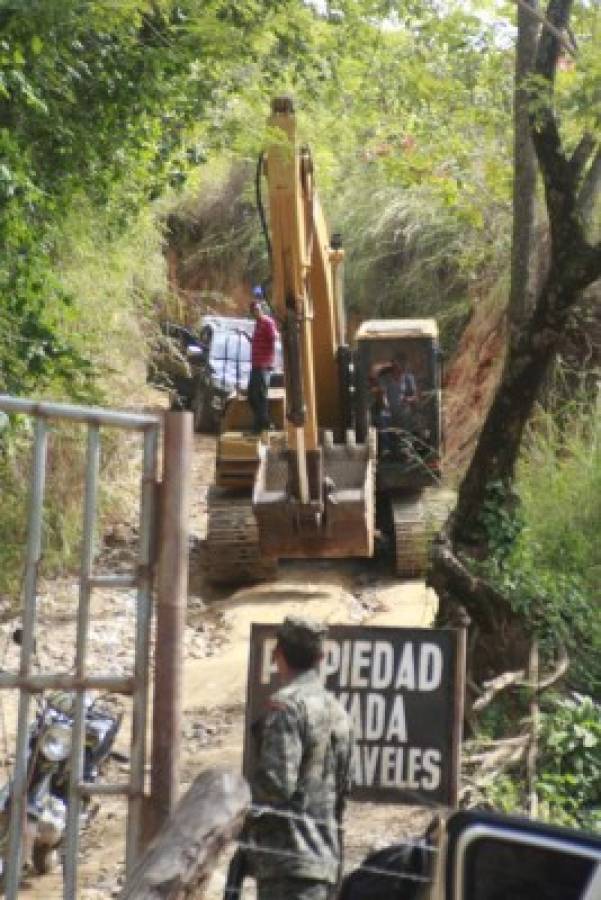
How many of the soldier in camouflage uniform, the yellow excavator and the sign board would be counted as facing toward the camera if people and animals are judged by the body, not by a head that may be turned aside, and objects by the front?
2

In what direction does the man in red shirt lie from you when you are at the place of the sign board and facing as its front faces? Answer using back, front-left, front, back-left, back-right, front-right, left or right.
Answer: back

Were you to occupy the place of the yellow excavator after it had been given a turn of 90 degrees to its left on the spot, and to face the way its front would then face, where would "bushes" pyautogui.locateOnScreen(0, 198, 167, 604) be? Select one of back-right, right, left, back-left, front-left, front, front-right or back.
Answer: back

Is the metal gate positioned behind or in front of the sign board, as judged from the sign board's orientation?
in front

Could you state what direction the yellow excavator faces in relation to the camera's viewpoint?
facing the viewer

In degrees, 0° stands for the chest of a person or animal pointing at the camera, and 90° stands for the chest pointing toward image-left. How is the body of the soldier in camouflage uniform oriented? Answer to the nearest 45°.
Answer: approximately 135°

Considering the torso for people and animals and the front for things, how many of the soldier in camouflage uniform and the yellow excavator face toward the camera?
1

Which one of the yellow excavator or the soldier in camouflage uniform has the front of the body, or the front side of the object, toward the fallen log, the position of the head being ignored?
the yellow excavator

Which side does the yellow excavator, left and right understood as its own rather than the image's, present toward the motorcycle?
front

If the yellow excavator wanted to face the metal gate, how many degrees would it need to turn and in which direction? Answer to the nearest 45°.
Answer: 0° — it already faces it

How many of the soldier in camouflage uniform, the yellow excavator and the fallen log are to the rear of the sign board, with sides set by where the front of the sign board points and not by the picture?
1

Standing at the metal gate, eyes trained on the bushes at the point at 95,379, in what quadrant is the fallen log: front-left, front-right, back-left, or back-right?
back-right

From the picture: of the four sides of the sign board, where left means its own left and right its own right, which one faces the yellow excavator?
back

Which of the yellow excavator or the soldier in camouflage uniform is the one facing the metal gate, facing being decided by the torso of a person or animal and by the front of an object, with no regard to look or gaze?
the yellow excavator

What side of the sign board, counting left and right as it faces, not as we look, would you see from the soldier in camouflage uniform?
front
